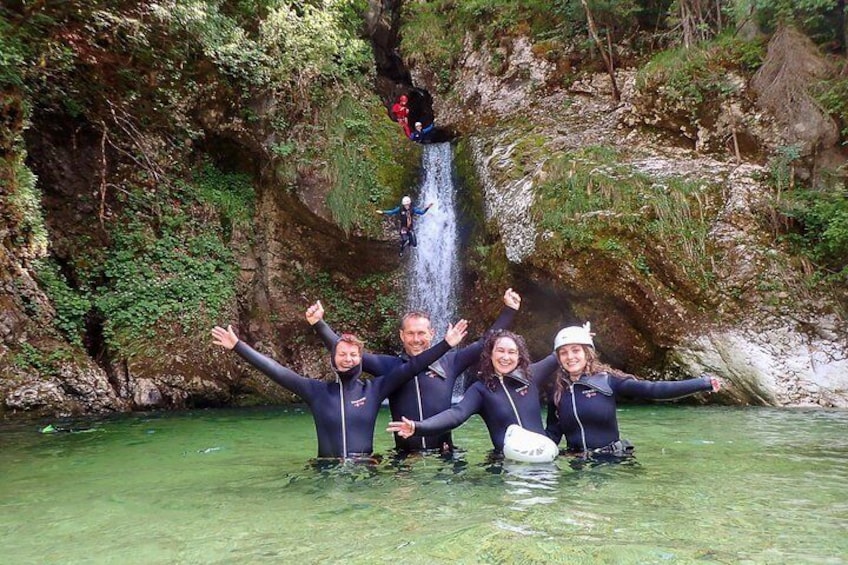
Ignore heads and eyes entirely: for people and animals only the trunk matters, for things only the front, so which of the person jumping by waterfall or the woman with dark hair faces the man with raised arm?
the person jumping by waterfall

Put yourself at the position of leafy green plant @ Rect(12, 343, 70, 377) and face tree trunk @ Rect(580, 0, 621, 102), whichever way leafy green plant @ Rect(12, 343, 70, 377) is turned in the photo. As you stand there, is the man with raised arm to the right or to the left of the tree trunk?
right

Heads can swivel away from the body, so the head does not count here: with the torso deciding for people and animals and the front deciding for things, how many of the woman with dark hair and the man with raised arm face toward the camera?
2

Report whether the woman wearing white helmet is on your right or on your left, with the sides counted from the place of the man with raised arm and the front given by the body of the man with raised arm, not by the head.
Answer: on your left

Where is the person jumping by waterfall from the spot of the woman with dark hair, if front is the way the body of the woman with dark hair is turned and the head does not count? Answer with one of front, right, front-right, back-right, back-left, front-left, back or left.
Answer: back

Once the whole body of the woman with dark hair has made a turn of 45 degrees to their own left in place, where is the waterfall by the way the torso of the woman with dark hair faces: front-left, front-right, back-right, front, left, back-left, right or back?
back-left

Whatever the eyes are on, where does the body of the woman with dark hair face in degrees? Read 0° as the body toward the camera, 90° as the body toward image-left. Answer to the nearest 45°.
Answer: approximately 0°

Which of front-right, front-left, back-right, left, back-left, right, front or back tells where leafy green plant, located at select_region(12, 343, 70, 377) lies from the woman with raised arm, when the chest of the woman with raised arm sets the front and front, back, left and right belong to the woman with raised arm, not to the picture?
back-right

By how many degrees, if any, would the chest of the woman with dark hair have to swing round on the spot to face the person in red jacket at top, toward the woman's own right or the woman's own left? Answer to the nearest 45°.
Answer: approximately 180°

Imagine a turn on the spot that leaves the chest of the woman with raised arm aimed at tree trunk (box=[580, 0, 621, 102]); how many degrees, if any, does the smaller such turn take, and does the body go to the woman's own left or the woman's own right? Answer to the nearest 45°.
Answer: approximately 135° to the woman's own left

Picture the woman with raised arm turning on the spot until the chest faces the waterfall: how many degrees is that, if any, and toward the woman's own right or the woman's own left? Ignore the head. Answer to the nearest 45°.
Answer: approximately 180°

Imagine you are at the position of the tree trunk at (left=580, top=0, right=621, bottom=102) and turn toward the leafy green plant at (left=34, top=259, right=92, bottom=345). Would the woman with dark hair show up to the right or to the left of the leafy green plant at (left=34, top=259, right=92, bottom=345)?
left

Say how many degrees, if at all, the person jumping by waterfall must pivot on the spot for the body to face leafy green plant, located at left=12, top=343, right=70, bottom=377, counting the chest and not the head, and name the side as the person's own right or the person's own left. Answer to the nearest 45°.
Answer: approximately 45° to the person's own right

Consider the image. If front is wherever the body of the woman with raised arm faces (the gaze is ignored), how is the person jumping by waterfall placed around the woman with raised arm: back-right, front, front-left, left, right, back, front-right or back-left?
back

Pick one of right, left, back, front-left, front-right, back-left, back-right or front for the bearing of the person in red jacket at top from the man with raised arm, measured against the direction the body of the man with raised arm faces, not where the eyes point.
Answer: back
